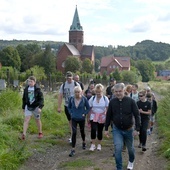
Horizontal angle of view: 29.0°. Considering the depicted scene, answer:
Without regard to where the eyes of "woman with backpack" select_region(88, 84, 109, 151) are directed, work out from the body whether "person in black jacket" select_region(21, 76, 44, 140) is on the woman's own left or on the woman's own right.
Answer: on the woman's own right

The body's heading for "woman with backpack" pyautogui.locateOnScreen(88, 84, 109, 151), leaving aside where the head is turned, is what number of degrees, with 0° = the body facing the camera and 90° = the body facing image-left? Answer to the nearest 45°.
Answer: approximately 0°

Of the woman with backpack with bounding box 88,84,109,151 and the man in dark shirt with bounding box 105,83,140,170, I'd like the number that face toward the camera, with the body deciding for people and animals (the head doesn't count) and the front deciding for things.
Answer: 2

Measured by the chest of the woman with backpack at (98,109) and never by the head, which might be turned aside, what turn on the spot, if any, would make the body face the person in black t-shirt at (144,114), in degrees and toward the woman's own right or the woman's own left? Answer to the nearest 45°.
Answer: approximately 90° to the woman's own left

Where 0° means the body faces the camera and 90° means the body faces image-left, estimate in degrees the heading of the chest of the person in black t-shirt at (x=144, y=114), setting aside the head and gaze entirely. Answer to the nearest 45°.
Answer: approximately 45°

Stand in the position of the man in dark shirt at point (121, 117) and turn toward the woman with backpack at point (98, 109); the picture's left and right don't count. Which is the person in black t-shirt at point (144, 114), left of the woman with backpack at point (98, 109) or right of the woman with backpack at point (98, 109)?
right
